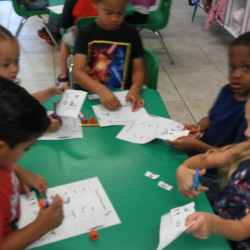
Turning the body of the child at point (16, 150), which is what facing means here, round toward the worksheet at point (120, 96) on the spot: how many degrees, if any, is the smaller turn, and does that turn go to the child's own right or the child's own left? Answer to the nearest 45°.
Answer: approximately 45° to the child's own left

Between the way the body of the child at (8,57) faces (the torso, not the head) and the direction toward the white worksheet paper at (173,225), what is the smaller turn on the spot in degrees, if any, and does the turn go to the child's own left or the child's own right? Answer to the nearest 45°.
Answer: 0° — they already face it

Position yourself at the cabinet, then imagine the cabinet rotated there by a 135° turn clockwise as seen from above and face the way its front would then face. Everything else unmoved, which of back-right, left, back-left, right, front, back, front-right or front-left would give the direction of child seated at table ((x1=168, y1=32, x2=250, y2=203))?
back

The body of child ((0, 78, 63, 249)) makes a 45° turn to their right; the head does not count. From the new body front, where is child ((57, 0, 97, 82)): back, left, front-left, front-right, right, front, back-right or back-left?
back-left

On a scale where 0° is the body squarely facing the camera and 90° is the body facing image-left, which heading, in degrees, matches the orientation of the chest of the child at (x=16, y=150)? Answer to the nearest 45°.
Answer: approximately 270°

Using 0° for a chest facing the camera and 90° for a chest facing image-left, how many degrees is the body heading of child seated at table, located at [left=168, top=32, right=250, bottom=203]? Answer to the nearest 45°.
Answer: approximately 45°

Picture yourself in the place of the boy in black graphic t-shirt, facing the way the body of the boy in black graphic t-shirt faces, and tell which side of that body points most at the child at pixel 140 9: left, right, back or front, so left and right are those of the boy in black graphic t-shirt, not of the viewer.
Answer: back
